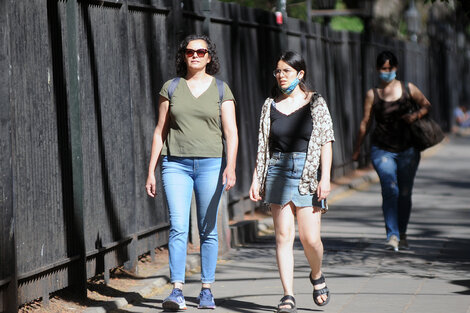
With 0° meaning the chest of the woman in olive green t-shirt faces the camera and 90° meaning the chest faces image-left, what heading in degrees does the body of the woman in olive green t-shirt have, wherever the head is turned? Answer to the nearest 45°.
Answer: approximately 0°

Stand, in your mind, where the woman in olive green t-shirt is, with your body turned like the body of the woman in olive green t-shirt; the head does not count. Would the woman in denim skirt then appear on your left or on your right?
on your left

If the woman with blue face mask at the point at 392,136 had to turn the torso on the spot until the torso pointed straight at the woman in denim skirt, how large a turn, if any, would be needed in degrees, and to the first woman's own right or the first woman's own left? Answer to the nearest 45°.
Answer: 0° — they already face them

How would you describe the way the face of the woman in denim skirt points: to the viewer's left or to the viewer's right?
to the viewer's left
